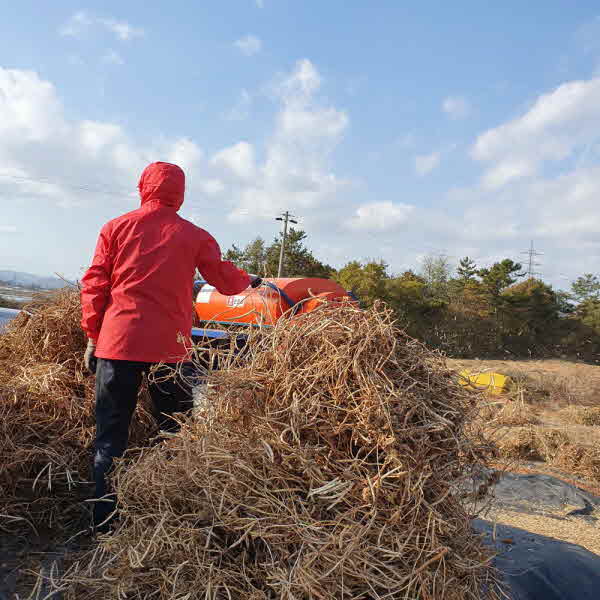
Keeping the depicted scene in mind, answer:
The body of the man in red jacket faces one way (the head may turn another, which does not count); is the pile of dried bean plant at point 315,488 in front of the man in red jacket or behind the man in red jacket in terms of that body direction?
behind

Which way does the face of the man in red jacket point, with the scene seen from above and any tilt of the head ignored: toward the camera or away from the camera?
away from the camera

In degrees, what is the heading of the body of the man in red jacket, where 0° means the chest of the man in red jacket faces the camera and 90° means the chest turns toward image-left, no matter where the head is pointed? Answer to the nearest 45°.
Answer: approximately 180°
